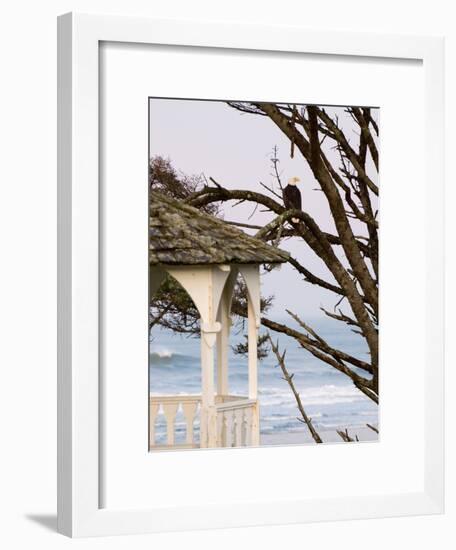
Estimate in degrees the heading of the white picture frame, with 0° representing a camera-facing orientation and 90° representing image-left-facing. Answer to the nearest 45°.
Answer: approximately 315°
